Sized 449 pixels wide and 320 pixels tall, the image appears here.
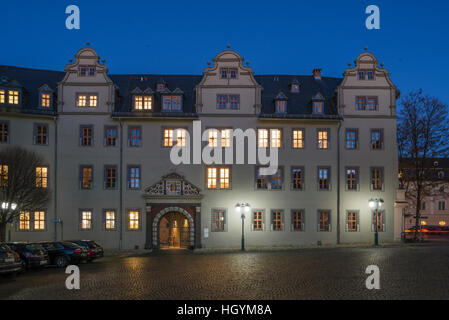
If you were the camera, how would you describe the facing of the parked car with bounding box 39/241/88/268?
facing away from the viewer and to the left of the viewer

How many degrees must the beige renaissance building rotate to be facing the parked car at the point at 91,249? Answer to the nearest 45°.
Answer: approximately 45° to its right

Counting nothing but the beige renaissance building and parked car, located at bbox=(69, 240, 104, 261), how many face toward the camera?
1

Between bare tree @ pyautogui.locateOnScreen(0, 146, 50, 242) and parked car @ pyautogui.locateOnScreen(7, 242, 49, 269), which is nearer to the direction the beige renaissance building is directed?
the parked car

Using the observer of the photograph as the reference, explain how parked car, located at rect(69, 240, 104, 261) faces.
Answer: facing away from the viewer and to the left of the viewer

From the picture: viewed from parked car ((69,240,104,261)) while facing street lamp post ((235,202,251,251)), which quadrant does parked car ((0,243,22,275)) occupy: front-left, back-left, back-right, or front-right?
back-right

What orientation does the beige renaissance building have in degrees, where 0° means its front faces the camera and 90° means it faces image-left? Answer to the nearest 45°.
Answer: approximately 0°

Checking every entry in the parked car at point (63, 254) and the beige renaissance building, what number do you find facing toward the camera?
1

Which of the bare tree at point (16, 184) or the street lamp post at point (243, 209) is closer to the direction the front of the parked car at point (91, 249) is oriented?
the bare tree
